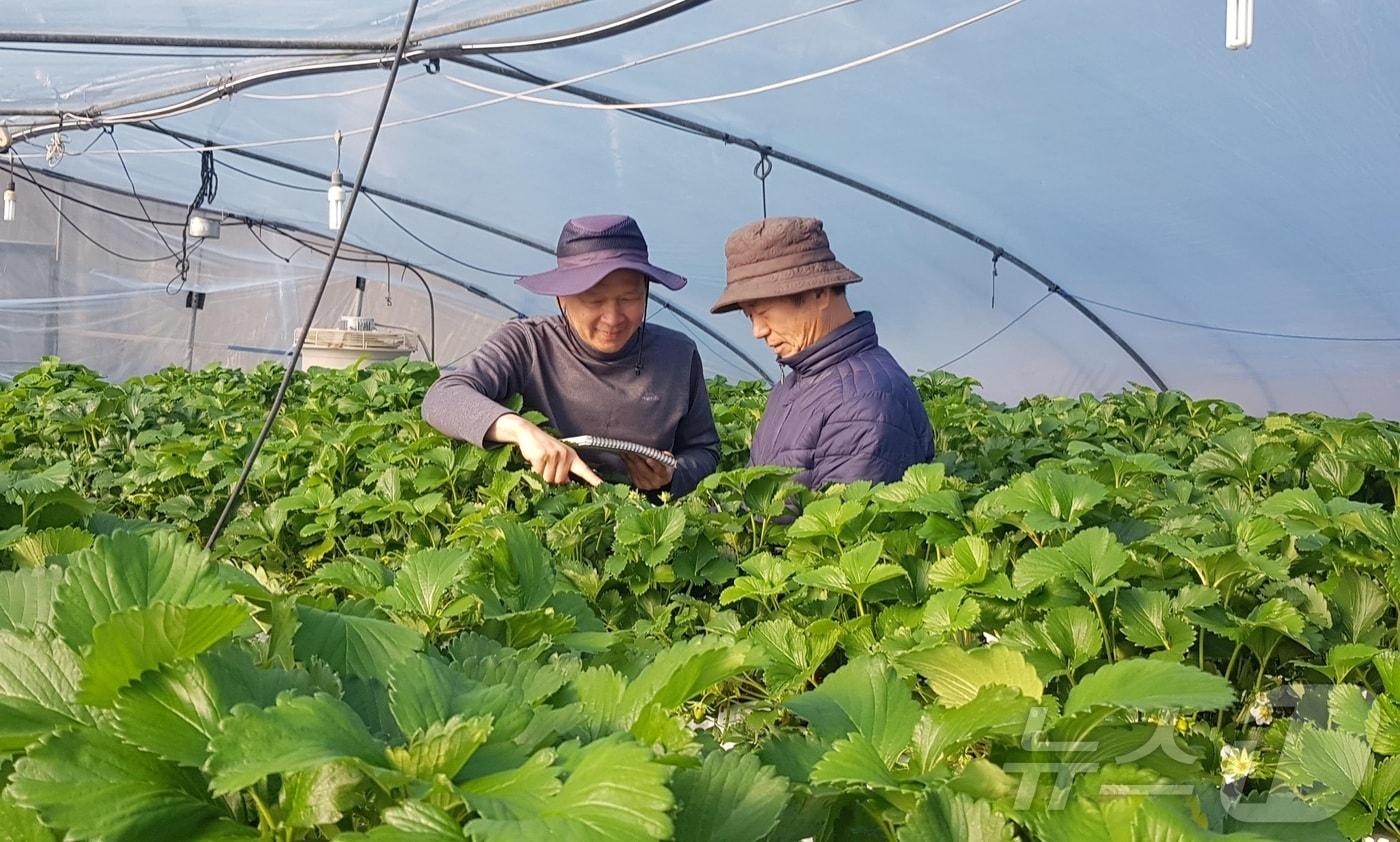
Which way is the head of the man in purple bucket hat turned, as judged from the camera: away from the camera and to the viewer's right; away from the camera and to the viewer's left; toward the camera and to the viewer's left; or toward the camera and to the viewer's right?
toward the camera and to the viewer's right

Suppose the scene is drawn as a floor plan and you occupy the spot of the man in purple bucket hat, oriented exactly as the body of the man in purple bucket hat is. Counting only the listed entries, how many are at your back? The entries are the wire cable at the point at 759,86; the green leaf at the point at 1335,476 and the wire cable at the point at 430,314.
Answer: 2

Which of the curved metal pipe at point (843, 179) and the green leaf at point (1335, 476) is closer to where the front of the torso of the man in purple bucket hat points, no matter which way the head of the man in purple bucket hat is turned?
the green leaf

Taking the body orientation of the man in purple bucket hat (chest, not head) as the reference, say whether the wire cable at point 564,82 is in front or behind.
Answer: behind

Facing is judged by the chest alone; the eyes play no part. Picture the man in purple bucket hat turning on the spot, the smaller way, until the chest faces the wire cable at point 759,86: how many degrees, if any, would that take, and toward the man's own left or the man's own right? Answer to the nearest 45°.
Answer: approximately 180°

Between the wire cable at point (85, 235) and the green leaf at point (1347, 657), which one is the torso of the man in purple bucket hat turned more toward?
the green leaf

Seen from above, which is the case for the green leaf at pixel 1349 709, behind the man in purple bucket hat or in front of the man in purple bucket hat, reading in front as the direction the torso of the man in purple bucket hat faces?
in front

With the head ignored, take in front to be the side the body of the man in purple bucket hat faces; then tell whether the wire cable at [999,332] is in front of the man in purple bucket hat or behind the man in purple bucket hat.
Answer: behind

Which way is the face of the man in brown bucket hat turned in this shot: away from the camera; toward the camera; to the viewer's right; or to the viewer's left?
to the viewer's left

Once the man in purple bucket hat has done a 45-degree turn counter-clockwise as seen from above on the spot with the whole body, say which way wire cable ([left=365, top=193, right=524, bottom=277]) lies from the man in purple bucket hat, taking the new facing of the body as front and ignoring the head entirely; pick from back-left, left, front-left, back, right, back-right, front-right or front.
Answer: back-left

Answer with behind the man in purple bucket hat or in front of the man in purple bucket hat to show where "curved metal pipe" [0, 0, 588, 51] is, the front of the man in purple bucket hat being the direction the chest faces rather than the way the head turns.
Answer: behind

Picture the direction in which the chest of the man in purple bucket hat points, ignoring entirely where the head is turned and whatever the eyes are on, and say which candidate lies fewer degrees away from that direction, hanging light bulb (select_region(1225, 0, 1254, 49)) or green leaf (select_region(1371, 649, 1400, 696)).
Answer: the green leaf

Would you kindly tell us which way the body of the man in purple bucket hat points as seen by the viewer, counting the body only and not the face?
toward the camera

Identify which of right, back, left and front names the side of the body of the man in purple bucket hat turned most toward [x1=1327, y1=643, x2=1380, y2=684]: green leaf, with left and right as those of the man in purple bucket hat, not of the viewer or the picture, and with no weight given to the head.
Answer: front
